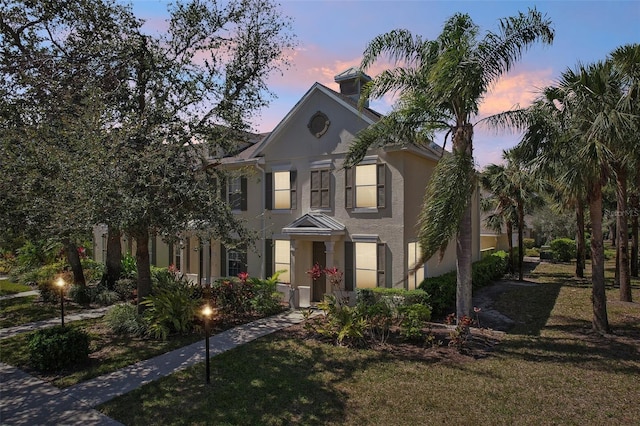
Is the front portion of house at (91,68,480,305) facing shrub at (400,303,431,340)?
no

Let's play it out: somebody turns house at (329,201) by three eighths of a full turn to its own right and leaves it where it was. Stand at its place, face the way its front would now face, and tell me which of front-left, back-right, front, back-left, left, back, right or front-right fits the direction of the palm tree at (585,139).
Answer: back-right

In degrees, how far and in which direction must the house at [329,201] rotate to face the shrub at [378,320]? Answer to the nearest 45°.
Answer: approximately 45° to its left

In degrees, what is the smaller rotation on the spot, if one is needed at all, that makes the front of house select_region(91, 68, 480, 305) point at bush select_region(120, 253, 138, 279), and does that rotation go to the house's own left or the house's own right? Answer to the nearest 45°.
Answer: approximately 90° to the house's own right

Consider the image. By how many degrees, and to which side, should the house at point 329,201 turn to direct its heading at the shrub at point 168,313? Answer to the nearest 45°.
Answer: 0° — it already faces it

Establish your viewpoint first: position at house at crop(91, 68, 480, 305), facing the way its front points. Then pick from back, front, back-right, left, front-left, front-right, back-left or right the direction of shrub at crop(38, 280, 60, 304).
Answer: front-right

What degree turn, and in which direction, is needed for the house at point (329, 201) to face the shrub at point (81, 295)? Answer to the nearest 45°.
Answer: approximately 45° to its right

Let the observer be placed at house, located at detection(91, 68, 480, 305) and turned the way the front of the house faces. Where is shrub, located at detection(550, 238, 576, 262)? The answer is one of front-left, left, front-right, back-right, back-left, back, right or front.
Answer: back

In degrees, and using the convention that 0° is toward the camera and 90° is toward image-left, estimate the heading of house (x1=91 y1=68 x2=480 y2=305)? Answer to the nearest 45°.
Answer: approximately 45°

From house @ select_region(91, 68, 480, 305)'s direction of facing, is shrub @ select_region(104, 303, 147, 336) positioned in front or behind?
in front

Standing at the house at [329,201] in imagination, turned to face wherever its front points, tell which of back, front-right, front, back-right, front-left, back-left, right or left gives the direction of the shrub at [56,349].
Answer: front

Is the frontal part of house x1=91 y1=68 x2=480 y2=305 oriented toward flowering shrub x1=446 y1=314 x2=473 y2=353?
no

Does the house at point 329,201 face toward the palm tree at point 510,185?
no

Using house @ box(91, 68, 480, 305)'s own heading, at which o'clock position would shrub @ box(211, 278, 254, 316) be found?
The shrub is roughly at 1 o'clock from the house.

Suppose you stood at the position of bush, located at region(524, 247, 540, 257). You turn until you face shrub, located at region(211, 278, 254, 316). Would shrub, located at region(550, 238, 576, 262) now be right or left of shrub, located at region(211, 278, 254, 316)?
left

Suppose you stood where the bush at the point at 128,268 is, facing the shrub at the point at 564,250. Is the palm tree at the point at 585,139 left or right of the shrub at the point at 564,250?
right

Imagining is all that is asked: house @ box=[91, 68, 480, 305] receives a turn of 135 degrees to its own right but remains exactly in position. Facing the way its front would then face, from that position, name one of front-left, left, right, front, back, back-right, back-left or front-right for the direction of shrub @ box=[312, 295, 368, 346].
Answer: back
